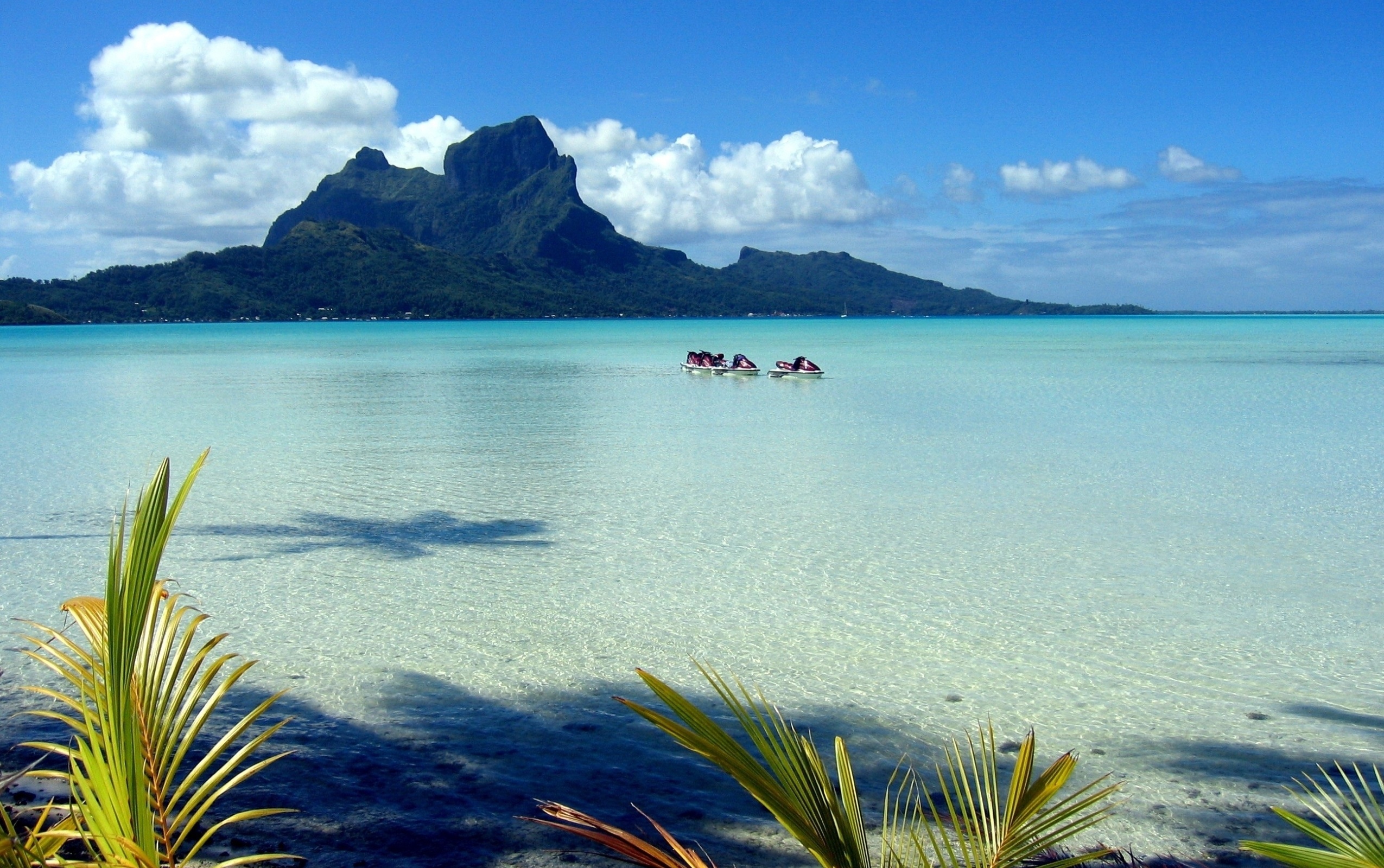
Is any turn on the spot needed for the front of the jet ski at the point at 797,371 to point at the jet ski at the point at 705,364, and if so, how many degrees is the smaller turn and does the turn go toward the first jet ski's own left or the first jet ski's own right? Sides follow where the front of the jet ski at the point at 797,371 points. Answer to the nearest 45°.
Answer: approximately 135° to the first jet ski's own left

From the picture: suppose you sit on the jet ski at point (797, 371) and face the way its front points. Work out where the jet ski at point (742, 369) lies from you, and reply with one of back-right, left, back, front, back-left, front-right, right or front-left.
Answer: back-left

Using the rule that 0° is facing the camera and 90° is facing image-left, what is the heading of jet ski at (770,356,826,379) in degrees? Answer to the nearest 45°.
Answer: approximately 270°
